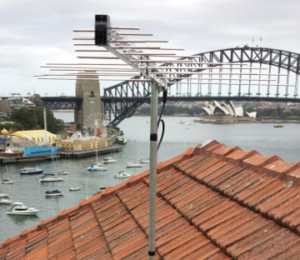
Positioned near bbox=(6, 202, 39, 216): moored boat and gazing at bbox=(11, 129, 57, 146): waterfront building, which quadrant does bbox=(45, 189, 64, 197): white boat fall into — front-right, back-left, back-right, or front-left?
front-right

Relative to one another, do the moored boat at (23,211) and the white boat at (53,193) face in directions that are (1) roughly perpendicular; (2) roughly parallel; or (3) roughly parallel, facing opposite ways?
roughly parallel
